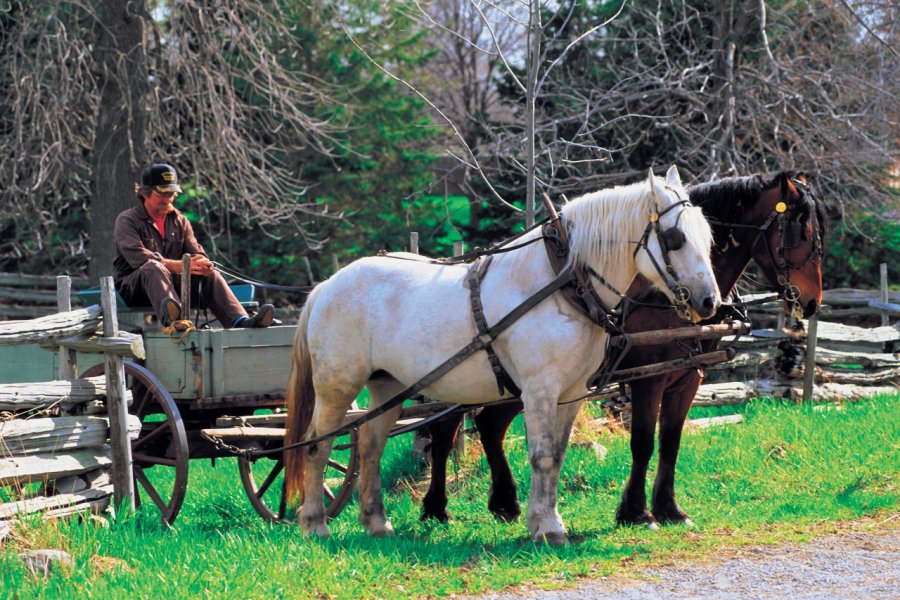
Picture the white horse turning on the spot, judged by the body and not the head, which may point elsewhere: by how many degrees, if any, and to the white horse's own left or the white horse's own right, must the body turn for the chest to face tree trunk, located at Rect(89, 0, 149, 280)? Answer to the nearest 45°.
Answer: approximately 135° to the white horse's own left

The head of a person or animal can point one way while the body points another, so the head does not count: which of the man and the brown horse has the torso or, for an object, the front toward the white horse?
the man

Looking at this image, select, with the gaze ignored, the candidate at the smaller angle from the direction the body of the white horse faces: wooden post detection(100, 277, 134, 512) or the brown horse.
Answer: the brown horse

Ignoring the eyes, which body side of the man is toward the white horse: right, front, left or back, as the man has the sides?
front

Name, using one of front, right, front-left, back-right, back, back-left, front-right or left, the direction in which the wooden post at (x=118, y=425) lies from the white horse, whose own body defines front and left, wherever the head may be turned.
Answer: back

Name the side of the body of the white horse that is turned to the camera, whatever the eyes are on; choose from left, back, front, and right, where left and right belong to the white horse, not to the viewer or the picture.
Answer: right

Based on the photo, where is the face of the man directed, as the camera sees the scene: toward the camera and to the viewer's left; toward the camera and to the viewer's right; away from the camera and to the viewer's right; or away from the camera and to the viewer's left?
toward the camera and to the viewer's right

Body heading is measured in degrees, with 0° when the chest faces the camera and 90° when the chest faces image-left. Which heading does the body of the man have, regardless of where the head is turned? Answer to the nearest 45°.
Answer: approximately 315°

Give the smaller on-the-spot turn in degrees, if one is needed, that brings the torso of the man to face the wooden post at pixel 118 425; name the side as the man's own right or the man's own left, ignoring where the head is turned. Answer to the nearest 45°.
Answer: approximately 45° to the man's own right

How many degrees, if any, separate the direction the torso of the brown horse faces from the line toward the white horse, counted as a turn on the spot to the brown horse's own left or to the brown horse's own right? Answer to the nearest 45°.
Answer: approximately 135° to the brown horse's own right

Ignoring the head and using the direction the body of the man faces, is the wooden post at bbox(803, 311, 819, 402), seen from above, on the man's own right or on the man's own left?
on the man's own left

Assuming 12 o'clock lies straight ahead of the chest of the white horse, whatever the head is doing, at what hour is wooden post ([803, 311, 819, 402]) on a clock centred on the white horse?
The wooden post is roughly at 10 o'clock from the white horse.

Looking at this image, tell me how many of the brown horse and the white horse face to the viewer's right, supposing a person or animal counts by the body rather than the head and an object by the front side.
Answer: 2

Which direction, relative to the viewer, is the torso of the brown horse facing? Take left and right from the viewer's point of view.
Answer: facing to the right of the viewer
